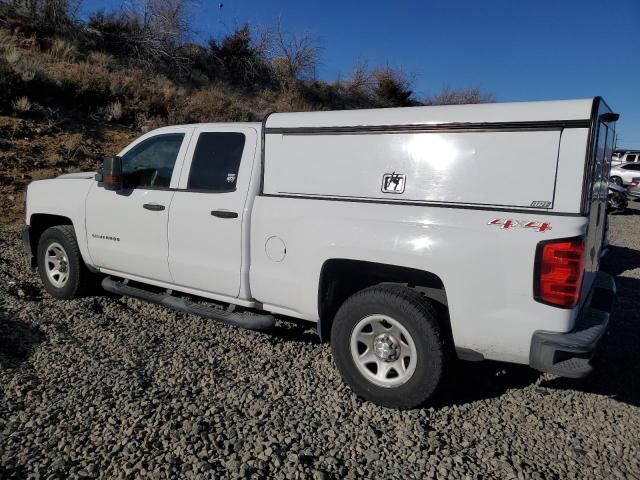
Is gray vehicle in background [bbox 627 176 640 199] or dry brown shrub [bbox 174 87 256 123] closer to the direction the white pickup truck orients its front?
the dry brown shrub

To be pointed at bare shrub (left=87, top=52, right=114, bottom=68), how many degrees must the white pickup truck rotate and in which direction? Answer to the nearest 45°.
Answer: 0° — it already faces it

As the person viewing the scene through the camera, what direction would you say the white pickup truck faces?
facing away from the viewer and to the left of the viewer

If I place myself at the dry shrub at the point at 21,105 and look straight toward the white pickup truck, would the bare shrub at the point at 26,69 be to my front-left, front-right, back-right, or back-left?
back-left

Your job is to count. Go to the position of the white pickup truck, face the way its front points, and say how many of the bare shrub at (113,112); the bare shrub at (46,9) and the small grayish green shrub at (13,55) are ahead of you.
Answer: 3

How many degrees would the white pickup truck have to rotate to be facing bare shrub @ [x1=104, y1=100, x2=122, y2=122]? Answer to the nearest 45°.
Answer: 0° — it already faces it

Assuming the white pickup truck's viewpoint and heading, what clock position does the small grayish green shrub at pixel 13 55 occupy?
The small grayish green shrub is roughly at 12 o'clock from the white pickup truck.

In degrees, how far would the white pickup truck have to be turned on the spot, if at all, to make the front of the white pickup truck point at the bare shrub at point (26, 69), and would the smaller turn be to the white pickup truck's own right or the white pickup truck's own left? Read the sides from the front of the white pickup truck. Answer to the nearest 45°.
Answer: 0° — it already faces it
